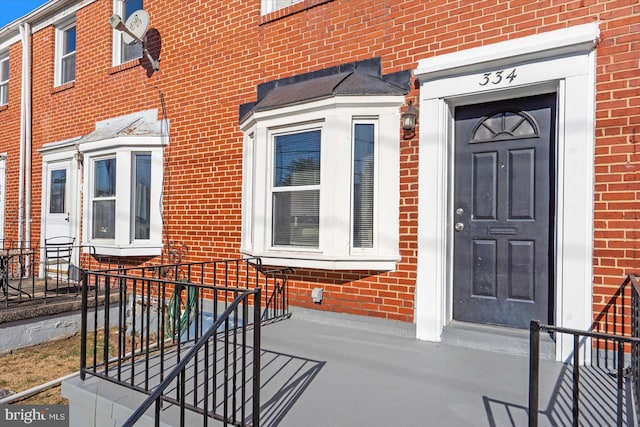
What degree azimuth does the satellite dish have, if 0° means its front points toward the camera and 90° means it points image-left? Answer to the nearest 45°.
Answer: approximately 45°

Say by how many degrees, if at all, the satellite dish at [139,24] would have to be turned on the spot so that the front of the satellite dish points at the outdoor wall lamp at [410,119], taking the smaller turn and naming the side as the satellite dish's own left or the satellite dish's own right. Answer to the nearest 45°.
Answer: approximately 90° to the satellite dish's own left

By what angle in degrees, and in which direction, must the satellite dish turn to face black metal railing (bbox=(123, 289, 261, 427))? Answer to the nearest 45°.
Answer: approximately 45° to its left
